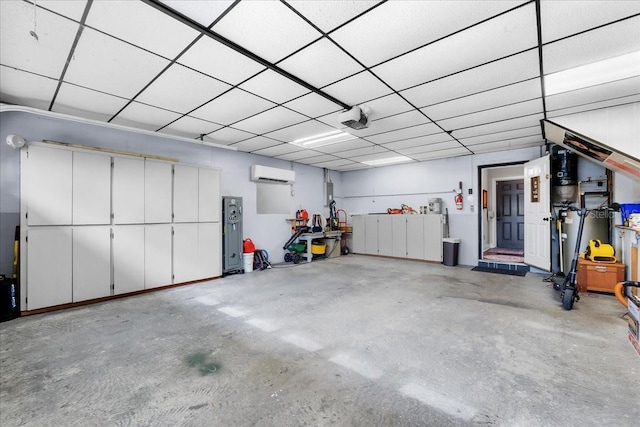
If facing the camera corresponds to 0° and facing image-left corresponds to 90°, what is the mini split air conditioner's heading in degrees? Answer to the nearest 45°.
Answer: approximately 315°

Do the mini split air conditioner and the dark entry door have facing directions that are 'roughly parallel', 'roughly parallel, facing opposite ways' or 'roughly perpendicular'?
roughly perpendicular

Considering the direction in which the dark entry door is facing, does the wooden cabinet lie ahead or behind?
ahead

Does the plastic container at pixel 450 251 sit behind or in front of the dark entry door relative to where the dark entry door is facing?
in front

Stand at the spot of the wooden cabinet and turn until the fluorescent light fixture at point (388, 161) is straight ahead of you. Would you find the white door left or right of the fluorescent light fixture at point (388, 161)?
right

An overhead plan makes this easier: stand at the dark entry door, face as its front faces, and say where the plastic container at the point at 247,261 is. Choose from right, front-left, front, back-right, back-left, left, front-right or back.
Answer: front-right

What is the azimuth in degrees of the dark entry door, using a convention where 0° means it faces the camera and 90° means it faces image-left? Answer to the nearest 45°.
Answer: approximately 0°

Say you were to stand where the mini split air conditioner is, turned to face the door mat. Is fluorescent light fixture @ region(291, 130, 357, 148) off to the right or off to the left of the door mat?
right

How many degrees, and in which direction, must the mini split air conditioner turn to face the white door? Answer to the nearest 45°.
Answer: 0° — it already faces it

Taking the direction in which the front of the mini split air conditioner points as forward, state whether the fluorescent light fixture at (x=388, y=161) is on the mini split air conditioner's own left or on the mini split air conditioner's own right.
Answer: on the mini split air conditioner's own left

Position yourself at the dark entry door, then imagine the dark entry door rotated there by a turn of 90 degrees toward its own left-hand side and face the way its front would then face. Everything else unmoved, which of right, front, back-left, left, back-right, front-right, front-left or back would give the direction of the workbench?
back-right

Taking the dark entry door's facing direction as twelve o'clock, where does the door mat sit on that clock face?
The door mat is roughly at 12 o'clock from the dark entry door.
